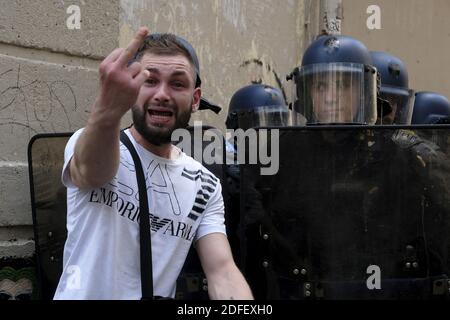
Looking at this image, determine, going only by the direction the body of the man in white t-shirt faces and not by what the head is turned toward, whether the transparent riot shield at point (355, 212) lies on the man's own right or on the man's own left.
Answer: on the man's own left

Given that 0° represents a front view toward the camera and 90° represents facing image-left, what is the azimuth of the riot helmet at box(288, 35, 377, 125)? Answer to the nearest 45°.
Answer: approximately 0°

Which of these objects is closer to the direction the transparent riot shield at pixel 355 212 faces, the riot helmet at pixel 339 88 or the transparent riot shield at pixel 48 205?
the transparent riot shield

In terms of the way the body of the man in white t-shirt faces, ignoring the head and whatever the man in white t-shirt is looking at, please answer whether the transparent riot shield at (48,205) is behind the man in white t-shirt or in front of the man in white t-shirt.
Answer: behind

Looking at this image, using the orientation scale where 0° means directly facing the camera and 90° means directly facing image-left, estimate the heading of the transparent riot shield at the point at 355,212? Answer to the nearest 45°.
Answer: approximately 0°

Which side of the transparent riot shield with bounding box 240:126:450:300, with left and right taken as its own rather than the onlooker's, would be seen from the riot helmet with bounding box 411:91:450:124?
back

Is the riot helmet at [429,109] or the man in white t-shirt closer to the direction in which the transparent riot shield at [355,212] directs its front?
the man in white t-shirt

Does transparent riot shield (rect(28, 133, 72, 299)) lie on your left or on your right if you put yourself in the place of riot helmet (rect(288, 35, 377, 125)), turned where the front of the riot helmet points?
on your right

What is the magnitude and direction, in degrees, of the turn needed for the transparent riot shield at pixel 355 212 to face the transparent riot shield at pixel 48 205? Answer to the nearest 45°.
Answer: approximately 90° to its right
